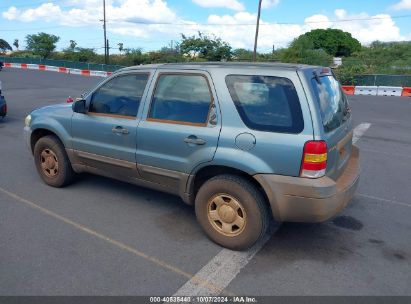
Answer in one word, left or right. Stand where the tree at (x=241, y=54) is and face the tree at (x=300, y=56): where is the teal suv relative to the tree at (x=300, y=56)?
right

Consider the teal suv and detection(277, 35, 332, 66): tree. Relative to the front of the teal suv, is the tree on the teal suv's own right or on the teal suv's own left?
on the teal suv's own right

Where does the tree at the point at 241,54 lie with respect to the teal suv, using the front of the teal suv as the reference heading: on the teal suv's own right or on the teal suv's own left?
on the teal suv's own right

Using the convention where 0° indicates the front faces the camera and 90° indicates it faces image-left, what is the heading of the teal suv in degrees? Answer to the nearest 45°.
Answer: approximately 135°

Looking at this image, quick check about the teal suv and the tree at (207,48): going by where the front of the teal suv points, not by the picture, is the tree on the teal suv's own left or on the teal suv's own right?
on the teal suv's own right
